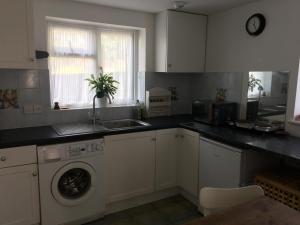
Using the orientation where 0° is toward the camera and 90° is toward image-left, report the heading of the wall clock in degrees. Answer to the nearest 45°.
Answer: approximately 45°

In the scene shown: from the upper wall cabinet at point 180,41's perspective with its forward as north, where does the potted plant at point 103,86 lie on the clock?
The potted plant is roughly at 4 o'clock from the upper wall cabinet.

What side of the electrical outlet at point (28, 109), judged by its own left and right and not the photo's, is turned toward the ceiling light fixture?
left

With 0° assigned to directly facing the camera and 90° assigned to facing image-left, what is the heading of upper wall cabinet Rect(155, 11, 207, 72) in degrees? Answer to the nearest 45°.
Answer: approximately 315°

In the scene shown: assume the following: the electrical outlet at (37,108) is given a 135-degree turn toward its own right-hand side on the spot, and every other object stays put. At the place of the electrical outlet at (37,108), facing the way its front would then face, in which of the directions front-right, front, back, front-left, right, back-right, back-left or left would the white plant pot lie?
back-right

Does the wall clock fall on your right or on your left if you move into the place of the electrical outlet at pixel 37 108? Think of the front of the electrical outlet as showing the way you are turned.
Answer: on your left

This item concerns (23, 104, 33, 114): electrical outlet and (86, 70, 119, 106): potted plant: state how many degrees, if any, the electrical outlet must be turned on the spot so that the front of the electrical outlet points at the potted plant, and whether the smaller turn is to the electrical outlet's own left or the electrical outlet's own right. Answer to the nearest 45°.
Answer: approximately 90° to the electrical outlet's own left
